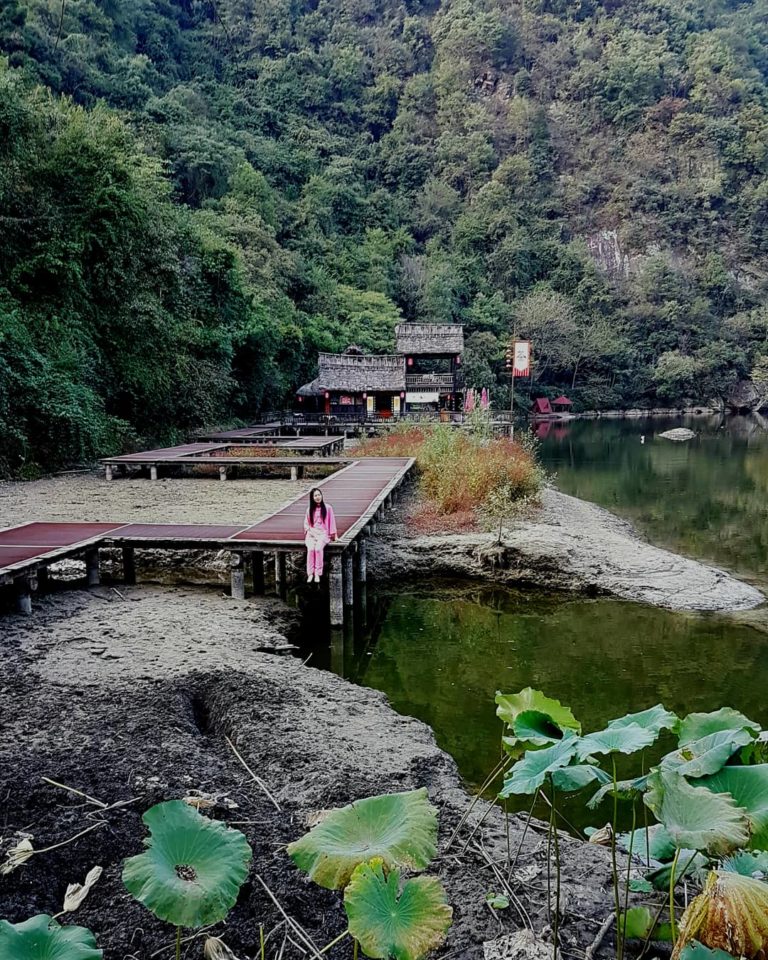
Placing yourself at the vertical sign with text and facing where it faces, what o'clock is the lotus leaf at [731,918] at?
The lotus leaf is roughly at 12 o'clock from the vertical sign with text.

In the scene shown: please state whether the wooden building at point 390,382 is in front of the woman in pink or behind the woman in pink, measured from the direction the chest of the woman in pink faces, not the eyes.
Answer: behind

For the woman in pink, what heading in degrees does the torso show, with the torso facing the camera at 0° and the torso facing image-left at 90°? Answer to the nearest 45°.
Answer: approximately 0°

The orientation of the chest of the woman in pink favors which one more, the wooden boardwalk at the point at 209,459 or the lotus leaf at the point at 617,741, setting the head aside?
the lotus leaf

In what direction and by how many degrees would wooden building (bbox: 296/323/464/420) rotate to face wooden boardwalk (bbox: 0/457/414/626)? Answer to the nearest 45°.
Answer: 0° — it already faces it

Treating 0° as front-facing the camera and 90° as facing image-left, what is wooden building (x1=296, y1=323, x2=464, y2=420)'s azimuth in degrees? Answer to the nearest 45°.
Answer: approximately 0°

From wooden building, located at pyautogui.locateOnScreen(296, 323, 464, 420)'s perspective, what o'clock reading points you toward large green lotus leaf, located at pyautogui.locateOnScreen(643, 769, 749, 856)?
The large green lotus leaf is roughly at 12 o'clock from the wooden building.

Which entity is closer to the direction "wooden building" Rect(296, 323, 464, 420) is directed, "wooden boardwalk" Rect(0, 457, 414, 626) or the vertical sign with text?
the wooden boardwalk

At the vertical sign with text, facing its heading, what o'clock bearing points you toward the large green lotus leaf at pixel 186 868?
The large green lotus leaf is roughly at 12 o'clock from the vertical sign with text.
